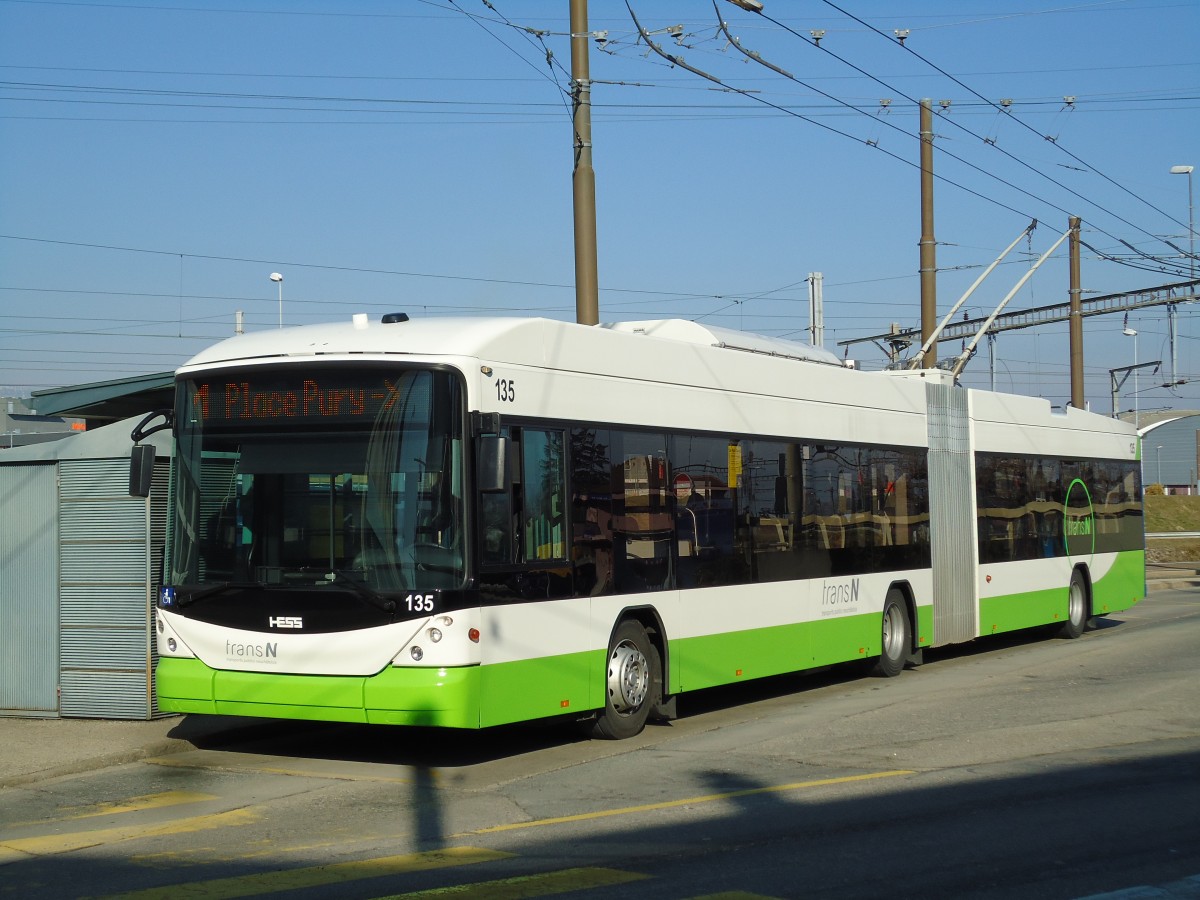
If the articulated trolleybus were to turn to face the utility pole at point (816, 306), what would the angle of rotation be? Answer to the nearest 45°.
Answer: approximately 135° to its right

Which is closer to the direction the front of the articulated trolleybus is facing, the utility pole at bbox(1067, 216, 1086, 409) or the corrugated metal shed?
the corrugated metal shed

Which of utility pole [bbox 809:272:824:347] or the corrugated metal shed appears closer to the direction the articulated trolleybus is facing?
the corrugated metal shed

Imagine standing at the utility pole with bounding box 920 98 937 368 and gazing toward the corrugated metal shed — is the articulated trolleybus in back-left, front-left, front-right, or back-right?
front-left

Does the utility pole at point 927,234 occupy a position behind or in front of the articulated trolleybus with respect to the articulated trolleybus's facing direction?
behind

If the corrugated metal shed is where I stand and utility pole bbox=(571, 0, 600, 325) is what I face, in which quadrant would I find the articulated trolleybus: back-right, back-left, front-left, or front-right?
front-right

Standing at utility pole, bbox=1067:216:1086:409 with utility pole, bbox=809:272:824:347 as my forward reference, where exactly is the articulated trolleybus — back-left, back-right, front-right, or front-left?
back-left

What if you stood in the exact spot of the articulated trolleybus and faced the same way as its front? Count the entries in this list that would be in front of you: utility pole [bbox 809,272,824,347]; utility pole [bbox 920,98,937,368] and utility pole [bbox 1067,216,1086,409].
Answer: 0

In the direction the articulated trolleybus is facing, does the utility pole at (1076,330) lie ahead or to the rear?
to the rear
